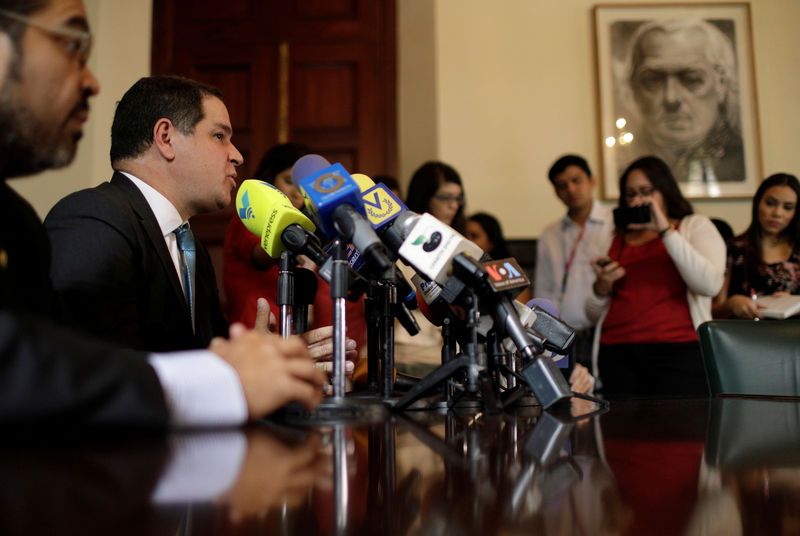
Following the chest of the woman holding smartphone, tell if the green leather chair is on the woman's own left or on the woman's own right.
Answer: on the woman's own left

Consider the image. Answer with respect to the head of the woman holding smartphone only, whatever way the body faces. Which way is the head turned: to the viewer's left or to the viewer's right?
to the viewer's left

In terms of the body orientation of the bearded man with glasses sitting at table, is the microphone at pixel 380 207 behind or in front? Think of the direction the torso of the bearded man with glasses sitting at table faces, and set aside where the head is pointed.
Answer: in front

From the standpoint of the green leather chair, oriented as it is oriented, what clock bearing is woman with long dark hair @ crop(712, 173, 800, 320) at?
The woman with long dark hair is roughly at 6 o'clock from the green leather chair.

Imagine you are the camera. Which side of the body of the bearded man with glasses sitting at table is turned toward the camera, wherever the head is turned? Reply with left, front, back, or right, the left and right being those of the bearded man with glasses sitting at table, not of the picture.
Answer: right

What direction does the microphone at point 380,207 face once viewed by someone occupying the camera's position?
facing to the left of the viewer

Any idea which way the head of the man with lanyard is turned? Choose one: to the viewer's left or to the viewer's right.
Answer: to the viewer's left

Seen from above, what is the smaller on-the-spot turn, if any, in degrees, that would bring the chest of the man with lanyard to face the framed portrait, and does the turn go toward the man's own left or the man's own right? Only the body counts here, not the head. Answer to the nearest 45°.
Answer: approximately 135° to the man's own left

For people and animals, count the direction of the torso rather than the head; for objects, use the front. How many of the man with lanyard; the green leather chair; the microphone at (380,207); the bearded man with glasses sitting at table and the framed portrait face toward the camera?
3

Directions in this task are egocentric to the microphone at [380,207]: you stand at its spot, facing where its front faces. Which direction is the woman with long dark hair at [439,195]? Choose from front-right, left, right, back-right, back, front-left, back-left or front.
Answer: right

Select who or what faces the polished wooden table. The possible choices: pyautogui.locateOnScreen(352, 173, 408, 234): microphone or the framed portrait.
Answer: the framed portrait
